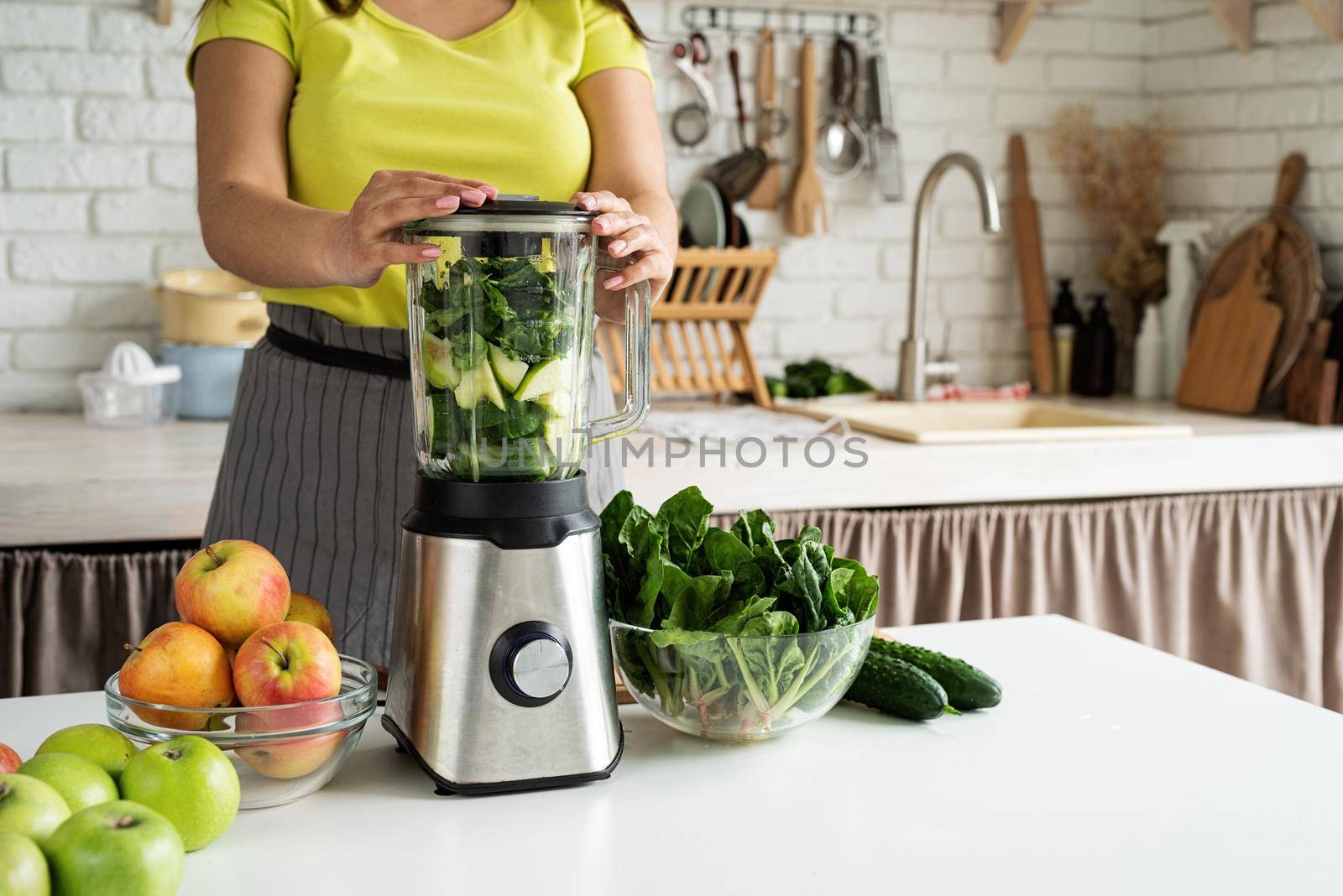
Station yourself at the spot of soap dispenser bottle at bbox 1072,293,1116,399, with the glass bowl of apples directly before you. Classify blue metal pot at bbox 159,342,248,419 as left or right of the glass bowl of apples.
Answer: right

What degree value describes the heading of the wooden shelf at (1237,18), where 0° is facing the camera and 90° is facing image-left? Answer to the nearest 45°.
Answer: approximately 45°

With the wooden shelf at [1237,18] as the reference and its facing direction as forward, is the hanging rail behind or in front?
in front

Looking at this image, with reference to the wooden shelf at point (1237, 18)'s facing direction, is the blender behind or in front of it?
in front
